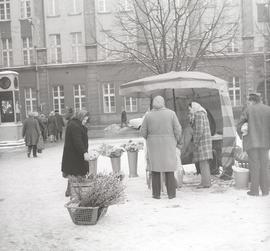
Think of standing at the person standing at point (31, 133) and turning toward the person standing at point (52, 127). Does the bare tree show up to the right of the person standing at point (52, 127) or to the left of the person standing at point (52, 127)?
right

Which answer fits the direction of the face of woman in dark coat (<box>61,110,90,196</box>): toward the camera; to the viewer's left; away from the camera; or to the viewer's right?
to the viewer's right

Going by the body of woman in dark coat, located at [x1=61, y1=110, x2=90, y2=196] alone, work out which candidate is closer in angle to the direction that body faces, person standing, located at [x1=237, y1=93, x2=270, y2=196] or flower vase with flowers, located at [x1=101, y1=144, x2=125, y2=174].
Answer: the person standing

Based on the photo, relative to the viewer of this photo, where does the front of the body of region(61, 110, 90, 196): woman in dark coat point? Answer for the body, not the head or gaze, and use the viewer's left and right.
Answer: facing to the right of the viewer

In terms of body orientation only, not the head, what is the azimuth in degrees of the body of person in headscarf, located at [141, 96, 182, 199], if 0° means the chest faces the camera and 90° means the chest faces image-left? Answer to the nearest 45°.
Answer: approximately 180°

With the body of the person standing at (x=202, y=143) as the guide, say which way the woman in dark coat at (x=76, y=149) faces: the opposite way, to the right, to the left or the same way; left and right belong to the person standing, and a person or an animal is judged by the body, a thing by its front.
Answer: the opposite way

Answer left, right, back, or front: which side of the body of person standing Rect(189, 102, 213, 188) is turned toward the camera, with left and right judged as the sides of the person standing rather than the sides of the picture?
left
